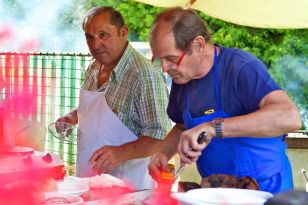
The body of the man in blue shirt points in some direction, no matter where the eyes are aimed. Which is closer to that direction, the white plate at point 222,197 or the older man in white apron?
the white plate

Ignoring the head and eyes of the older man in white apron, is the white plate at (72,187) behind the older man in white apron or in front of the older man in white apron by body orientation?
in front

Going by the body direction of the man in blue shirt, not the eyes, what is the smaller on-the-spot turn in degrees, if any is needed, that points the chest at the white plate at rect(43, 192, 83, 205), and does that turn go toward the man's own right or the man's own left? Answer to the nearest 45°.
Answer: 0° — they already face it

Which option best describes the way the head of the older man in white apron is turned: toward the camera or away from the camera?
toward the camera

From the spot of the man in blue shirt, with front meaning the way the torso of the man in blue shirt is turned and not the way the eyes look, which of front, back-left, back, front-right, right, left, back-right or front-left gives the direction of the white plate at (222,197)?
front-left

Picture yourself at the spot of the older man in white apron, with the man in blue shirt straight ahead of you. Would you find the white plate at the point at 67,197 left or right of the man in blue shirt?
right

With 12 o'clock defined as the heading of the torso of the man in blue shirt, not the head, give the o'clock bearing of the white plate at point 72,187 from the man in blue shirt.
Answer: The white plate is roughly at 1 o'clock from the man in blue shirt.

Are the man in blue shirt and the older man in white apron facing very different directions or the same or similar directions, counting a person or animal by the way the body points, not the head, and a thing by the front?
same or similar directions

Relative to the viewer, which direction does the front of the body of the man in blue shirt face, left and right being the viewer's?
facing the viewer and to the left of the viewer

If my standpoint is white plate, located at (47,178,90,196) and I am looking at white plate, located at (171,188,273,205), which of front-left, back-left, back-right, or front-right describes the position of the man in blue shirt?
front-left

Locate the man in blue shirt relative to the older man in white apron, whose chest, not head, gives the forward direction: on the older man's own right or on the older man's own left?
on the older man's own left

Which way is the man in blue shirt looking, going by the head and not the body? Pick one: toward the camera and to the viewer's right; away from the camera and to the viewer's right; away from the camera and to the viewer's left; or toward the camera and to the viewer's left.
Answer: toward the camera and to the viewer's left

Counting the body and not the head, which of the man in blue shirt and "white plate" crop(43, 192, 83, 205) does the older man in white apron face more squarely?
the white plate
